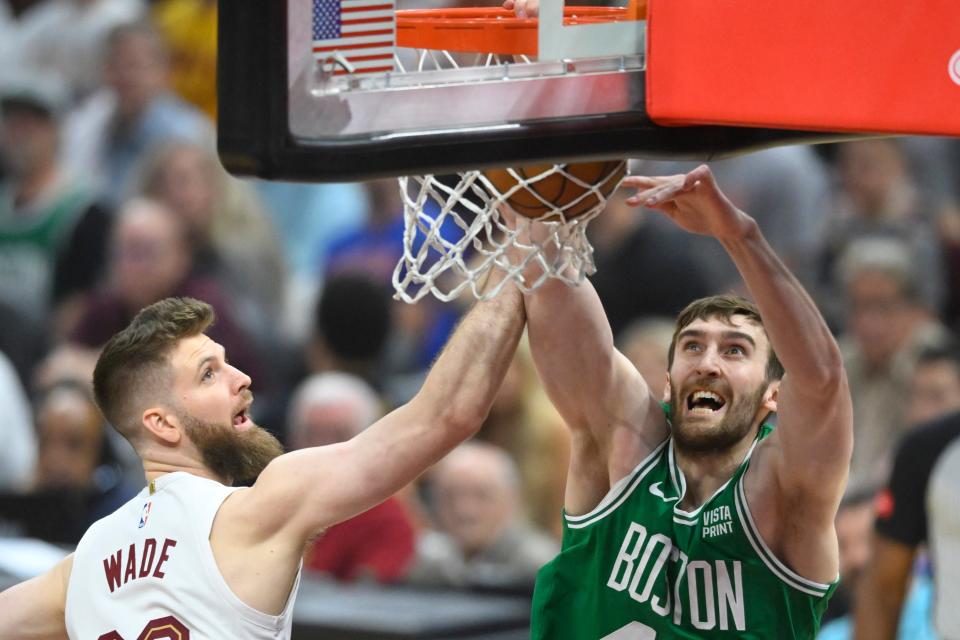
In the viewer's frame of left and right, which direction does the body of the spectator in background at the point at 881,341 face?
facing the viewer

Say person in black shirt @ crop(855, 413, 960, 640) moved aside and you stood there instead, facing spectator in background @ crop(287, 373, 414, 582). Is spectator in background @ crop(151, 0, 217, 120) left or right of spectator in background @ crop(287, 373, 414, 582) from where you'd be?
right

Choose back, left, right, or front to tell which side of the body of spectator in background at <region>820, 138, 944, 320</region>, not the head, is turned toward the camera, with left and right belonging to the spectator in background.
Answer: front

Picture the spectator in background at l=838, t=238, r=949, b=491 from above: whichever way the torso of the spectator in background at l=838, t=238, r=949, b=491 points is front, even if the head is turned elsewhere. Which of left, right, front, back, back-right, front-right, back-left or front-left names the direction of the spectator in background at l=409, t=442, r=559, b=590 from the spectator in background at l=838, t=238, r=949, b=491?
front-right

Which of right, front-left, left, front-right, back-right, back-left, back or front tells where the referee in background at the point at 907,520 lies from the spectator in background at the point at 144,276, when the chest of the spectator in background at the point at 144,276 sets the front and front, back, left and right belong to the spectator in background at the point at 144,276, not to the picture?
front-left

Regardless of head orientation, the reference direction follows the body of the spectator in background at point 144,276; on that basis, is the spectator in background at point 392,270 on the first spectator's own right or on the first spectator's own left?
on the first spectator's own left

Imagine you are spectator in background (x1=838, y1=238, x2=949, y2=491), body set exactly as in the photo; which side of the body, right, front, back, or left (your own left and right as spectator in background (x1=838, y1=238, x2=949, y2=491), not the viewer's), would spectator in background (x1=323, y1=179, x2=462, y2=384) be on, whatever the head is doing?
right

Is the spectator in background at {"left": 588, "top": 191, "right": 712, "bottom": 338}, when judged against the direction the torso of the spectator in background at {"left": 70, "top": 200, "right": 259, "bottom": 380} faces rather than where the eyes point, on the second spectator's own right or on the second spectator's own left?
on the second spectator's own left
